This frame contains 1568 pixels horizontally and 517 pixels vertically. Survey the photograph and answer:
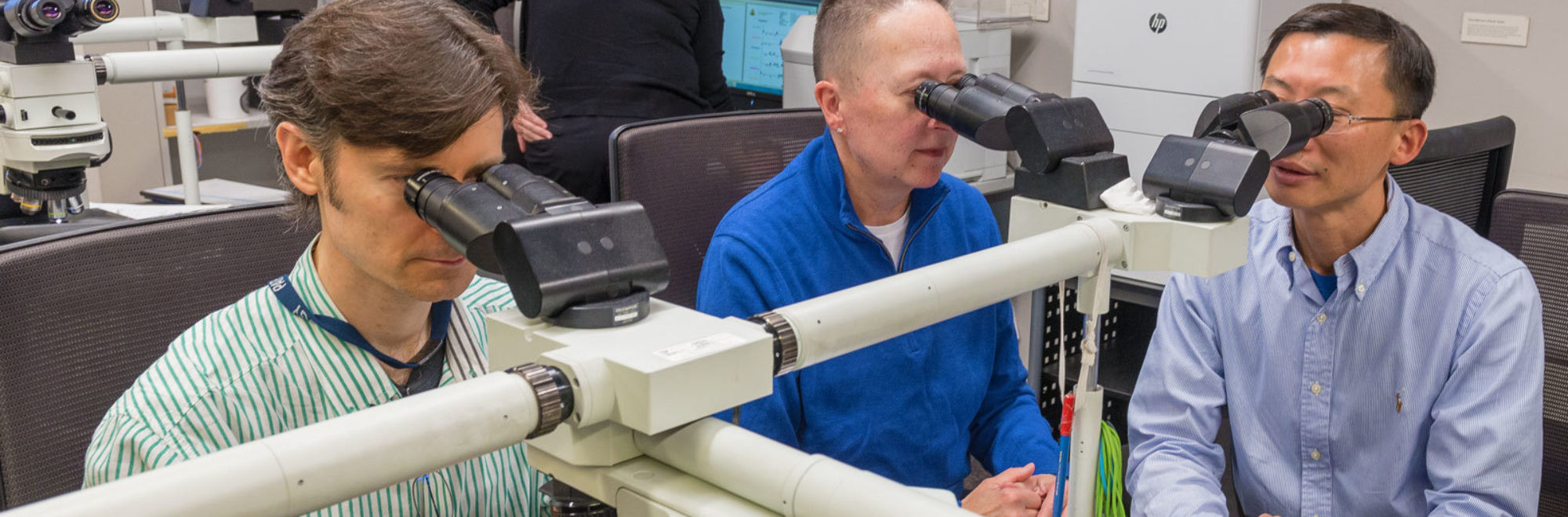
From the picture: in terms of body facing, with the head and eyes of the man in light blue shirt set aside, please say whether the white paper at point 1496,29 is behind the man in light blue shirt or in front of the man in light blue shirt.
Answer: behind

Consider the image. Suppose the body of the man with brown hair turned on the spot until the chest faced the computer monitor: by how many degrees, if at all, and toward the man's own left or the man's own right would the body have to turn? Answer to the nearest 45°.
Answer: approximately 90° to the man's own left

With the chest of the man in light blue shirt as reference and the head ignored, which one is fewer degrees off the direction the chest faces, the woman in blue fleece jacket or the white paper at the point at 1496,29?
the woman in blue fleece jacket

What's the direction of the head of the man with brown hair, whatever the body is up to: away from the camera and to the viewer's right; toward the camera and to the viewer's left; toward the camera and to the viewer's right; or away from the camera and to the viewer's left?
toward the camera and to the viewer's right

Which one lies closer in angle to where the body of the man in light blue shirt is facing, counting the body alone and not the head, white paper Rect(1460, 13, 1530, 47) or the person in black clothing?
the person in black clothing

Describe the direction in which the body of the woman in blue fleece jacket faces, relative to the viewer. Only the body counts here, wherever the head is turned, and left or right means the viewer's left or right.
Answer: facing the viewer and to the right of the viewer

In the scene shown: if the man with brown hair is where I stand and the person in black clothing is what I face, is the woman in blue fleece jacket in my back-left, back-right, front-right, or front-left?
front-right

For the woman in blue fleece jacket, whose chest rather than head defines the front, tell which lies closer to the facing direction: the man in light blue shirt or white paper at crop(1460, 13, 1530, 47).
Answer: the man in light blue shirt

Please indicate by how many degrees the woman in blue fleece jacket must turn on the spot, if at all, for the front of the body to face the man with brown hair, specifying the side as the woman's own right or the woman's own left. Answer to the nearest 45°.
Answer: approximately 90° to the woman's own right

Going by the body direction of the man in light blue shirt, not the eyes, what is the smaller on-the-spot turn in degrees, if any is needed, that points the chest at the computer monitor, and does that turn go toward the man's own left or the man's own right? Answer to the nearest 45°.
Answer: approximately 90° to the man's own right

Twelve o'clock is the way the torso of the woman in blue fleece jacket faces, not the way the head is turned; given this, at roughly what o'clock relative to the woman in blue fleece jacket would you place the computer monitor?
The computer monitor is roughly at 7 o'clock from the woman in blue fleece jacket.

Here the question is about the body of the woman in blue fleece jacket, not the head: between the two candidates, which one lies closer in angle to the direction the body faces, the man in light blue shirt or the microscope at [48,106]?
the man in light blue shirt

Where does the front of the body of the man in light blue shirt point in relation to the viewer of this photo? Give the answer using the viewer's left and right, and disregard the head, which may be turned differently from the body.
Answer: facing the viewer and to the left of the viewer

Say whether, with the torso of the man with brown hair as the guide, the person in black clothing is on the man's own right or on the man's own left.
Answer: on the man's own left

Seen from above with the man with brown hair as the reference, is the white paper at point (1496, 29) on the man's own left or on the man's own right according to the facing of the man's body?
on the man's own left

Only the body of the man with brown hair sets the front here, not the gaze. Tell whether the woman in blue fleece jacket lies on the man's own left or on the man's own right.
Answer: on the man's own left

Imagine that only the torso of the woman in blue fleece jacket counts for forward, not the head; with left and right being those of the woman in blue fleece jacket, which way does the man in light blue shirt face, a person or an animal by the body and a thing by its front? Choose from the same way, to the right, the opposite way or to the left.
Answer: to the right

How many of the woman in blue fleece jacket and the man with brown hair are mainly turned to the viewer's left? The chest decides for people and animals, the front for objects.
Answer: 0

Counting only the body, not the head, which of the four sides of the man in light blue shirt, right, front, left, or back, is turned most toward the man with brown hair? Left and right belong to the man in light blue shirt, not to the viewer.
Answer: front

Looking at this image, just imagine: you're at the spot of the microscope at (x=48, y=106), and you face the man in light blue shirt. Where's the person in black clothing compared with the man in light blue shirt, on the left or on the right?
left
